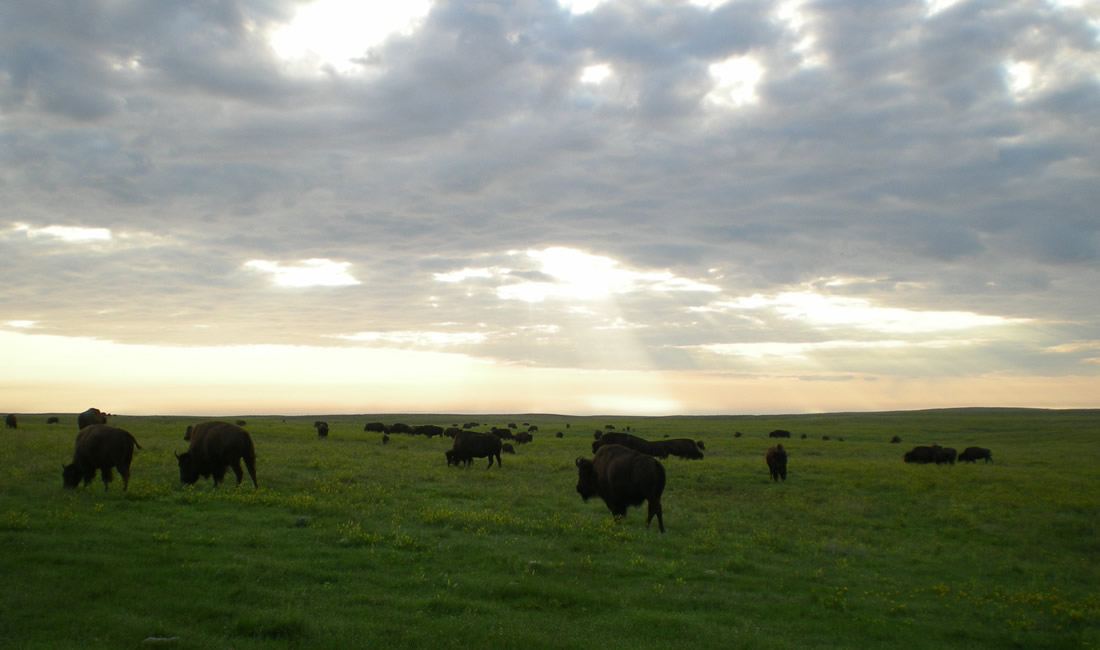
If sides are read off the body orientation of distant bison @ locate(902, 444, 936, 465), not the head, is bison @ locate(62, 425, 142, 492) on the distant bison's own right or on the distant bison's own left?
on the distant bison's own left

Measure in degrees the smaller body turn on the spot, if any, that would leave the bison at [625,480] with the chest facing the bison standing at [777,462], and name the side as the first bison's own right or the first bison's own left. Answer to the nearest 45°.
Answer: approximately 135° to the first bison's own right

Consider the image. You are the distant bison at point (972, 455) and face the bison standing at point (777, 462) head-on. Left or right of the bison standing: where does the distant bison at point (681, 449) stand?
right

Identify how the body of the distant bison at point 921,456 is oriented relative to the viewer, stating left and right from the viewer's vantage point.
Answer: facing to the left of the viewer

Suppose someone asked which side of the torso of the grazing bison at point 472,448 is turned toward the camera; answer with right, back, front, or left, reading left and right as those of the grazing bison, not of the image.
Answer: left

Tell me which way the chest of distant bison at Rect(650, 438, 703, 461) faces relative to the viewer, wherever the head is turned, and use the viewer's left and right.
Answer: facing to the right of the viewer

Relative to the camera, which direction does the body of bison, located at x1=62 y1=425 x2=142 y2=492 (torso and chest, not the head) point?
to the viewer's left

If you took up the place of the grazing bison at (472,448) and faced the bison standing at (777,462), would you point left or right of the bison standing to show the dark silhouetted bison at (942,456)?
left

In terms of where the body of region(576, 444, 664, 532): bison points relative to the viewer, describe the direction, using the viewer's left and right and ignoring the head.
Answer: facing to the left of the viewer

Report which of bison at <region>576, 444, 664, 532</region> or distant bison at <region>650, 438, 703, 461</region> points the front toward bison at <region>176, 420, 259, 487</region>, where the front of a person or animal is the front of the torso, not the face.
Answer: bison at <region>576, 444, 664, 532</region>

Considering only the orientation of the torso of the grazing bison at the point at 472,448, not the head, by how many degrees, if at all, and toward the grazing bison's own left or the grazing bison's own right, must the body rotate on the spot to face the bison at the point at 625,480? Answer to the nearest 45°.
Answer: approximately 90° to the grazing bison's own left

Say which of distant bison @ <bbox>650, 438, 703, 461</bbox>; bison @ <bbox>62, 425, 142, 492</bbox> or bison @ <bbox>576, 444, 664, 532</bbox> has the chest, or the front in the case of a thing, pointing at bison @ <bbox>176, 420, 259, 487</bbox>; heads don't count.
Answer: bison @ <bbox>576, 444, 664, 532</bbox>

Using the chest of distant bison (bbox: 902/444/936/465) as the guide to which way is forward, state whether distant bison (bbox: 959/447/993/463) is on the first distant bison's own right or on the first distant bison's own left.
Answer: on the first distant bison's own right

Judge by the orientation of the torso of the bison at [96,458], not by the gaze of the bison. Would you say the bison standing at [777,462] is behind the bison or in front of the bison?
behind
